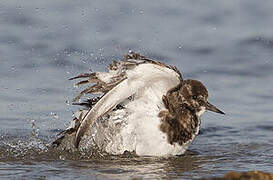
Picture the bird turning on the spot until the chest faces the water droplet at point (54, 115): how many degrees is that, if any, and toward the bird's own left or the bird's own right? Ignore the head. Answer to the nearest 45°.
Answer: approximately 135° to the bird's own left

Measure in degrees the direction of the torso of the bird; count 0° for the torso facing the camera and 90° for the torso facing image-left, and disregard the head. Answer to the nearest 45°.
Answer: approximately 270°
